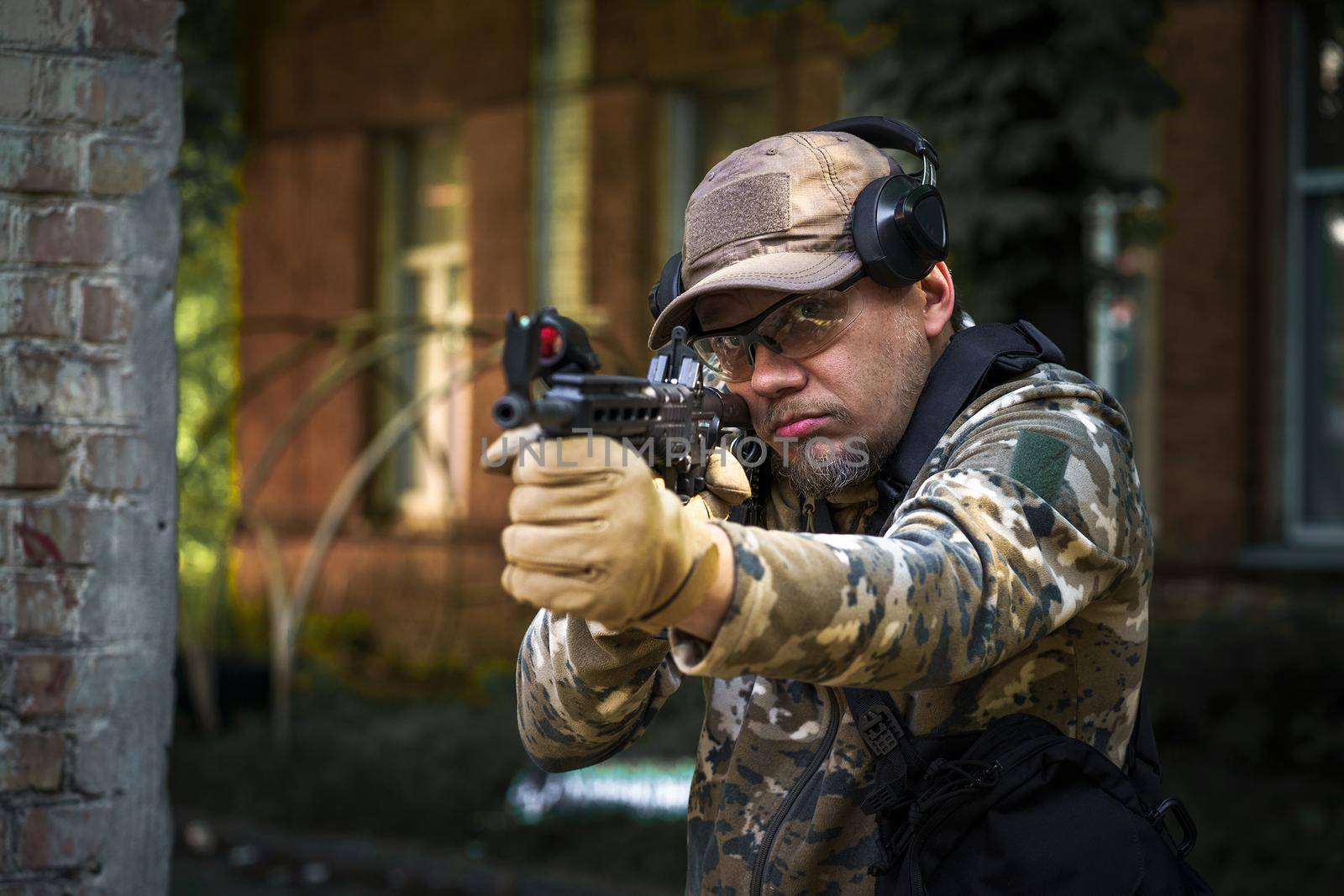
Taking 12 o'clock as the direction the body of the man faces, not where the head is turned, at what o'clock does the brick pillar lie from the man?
The brick pillar is roughly at 2 o'clock from the man.

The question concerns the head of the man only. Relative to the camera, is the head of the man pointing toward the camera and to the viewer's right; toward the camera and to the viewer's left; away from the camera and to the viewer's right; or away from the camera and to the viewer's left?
toward the camera and to the viewer's left
